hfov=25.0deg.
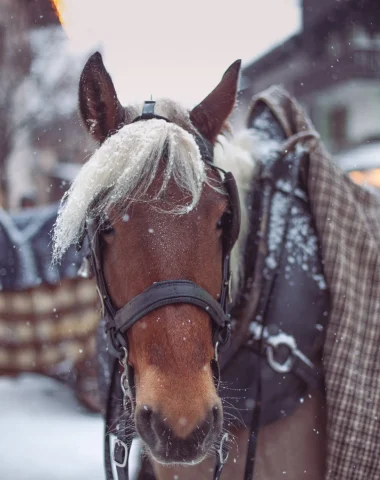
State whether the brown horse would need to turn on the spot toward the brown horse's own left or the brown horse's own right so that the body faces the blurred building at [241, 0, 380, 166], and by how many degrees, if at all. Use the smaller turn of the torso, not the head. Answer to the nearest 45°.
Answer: approximately 180°

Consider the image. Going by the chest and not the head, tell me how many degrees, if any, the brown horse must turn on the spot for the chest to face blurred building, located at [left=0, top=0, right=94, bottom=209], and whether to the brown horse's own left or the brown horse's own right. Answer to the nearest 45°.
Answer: approximately 180°

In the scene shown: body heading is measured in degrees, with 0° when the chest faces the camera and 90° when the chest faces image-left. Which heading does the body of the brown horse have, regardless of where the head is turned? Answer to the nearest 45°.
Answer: approximately 0°
